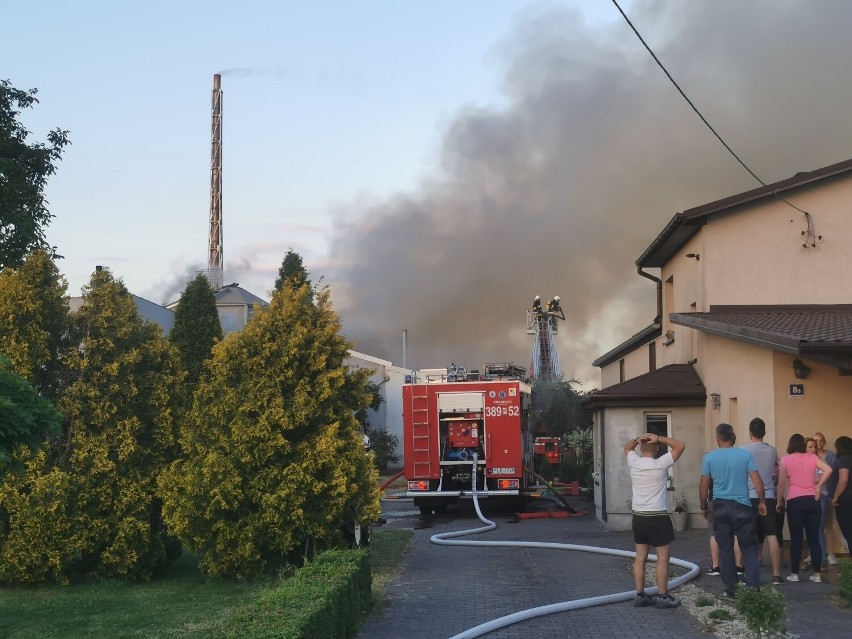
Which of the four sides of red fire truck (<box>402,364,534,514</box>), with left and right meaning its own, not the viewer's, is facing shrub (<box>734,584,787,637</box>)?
back

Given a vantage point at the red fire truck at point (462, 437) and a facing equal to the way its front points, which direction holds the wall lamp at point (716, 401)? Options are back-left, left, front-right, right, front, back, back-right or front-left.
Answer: back-right

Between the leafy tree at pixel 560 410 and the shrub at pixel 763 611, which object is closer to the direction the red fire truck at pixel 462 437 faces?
the leafy tree

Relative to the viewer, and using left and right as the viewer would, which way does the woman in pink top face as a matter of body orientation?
facing away from the viewer

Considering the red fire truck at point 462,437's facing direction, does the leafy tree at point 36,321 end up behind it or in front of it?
behind

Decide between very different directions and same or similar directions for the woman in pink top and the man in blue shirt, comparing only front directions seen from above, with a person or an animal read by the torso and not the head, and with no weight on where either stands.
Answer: same or similar directions

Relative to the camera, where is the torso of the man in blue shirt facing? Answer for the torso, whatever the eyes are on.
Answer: away from the camera

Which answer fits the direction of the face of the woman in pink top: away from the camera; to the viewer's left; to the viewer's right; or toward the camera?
away from the camera

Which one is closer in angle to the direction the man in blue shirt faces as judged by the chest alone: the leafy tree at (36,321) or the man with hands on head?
the leafy tree

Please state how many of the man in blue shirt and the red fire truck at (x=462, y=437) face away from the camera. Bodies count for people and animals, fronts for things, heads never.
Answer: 2

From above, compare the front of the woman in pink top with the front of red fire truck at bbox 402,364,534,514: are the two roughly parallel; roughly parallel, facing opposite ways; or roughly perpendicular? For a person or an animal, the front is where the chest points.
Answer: roughly parallel

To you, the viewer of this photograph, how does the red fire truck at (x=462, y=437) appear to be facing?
facing away from the viewer
